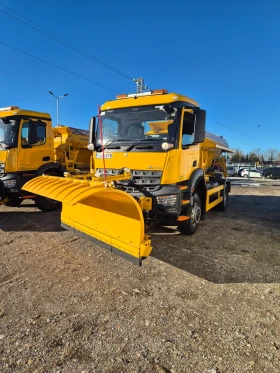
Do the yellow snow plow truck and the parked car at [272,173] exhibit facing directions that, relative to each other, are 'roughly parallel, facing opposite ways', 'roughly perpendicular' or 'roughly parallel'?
roughly perpendicular

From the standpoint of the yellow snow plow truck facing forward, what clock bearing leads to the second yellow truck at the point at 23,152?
The second yellow truck is roughly at 3 o'clock from the yellow snow plow truck.

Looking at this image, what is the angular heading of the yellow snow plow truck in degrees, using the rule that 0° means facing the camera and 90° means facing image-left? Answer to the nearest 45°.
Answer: approximately 45°

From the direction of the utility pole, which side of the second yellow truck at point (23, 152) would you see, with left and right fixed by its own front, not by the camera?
back

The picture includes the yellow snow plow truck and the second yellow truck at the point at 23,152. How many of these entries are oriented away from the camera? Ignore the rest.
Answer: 0
